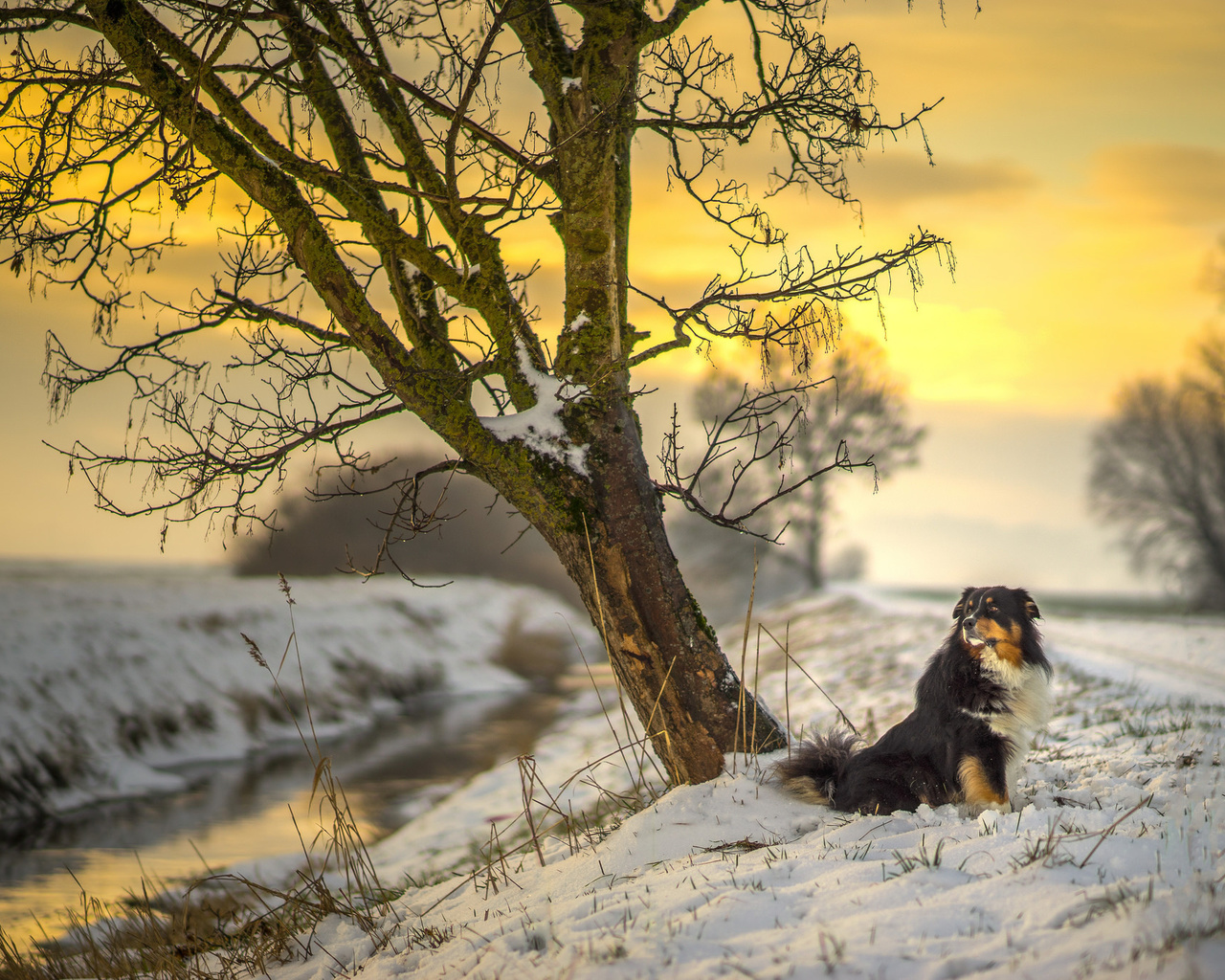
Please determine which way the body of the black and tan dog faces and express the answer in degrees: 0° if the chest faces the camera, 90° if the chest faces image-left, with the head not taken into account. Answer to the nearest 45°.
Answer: approximately 315°

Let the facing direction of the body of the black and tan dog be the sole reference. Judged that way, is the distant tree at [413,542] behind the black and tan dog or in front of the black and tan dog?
behind

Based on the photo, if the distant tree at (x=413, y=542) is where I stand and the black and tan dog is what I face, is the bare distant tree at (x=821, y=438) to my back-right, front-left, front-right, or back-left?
front-left

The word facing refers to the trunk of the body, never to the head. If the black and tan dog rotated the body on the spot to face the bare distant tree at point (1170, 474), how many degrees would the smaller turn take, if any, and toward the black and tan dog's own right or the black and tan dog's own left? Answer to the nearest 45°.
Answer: approximately 135° to the black and tan dog's own left

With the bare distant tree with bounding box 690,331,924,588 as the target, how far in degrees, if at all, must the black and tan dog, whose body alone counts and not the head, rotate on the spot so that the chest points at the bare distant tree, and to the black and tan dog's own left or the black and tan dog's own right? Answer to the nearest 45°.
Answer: approximately 135° to the black and tan dog's own left

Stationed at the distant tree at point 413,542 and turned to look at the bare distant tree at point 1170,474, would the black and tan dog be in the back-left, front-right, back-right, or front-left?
front-right
